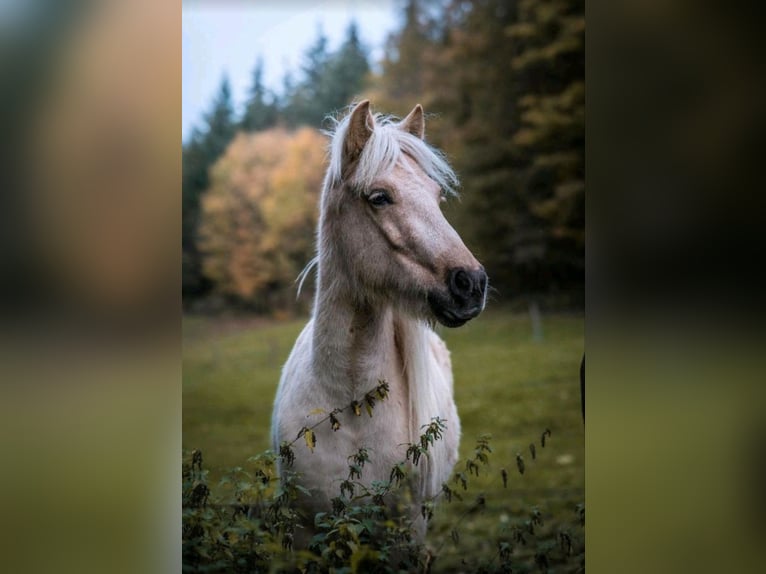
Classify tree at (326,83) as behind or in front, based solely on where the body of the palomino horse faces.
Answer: behind

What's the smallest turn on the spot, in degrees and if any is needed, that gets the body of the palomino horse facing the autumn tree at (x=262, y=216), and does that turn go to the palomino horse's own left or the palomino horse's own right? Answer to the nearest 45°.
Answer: approximately 180°

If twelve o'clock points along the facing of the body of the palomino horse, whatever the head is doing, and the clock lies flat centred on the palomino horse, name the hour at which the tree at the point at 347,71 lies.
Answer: The tree is roughly at 6 o'clock from the palomino horse.

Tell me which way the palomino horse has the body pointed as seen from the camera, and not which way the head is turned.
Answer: toward the camera

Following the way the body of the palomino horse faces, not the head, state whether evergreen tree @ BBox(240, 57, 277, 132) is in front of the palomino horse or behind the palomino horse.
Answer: behind

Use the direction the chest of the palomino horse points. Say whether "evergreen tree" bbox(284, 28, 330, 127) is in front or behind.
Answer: behind

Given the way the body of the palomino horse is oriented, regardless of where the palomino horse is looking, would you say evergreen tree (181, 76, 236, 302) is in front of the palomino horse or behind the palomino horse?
behind
